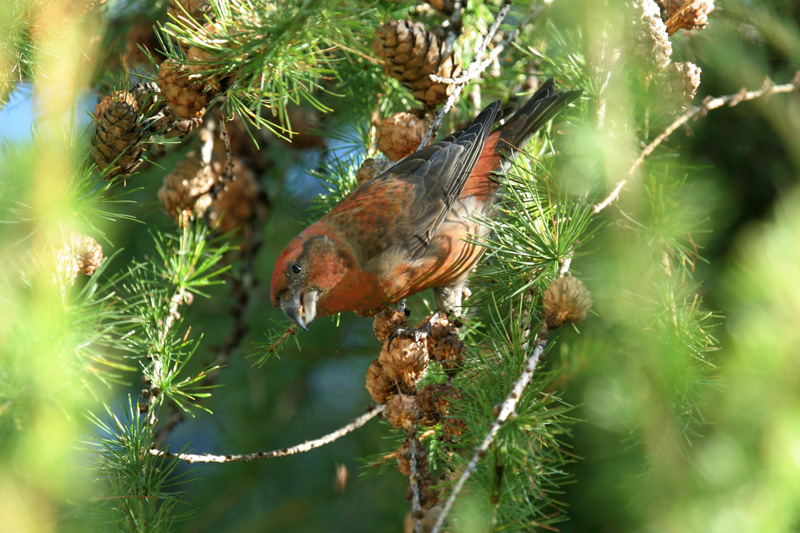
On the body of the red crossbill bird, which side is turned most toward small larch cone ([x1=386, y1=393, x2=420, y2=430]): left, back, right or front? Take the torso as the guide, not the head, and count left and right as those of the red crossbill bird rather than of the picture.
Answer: left

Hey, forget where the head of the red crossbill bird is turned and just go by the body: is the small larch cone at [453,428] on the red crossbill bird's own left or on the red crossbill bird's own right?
on the red crossbill bird's own left

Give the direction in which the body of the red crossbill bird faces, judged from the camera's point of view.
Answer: to the viewer's left

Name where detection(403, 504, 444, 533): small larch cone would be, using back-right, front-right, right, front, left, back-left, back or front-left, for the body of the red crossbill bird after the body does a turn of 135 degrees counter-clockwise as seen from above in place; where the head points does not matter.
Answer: front-right
